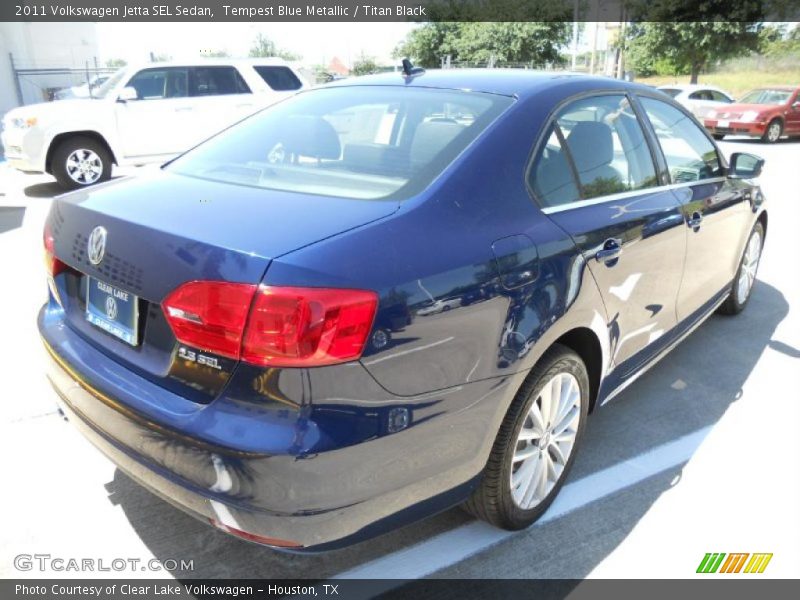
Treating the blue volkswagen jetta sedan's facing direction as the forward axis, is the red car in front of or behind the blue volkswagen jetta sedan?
in front

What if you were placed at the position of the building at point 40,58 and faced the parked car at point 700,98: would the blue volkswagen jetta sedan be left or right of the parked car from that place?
right

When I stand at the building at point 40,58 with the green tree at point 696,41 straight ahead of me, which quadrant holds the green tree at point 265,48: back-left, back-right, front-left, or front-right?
front-left

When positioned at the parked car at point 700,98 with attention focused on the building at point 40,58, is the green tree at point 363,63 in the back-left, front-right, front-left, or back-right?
front-right

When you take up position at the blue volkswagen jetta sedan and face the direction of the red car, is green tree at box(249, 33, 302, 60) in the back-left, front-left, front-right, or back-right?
front-left

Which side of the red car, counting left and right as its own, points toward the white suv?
front

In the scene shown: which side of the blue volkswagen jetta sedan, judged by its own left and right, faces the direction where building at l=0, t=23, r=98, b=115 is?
left

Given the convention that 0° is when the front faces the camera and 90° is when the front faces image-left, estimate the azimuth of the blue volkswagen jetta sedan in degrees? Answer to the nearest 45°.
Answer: approximately 225°

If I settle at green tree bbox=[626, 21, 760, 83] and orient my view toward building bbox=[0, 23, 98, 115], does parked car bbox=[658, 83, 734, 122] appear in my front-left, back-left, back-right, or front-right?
front-left

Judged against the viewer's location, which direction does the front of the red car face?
facing the viewer and to the left of the viewer

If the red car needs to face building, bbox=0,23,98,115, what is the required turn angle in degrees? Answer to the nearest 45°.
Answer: approximately 45° to its right

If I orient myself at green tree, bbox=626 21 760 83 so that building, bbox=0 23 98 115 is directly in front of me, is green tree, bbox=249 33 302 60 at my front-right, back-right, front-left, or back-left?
front-right

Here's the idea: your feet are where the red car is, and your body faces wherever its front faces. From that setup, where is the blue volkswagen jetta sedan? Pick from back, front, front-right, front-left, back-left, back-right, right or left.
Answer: front-left
